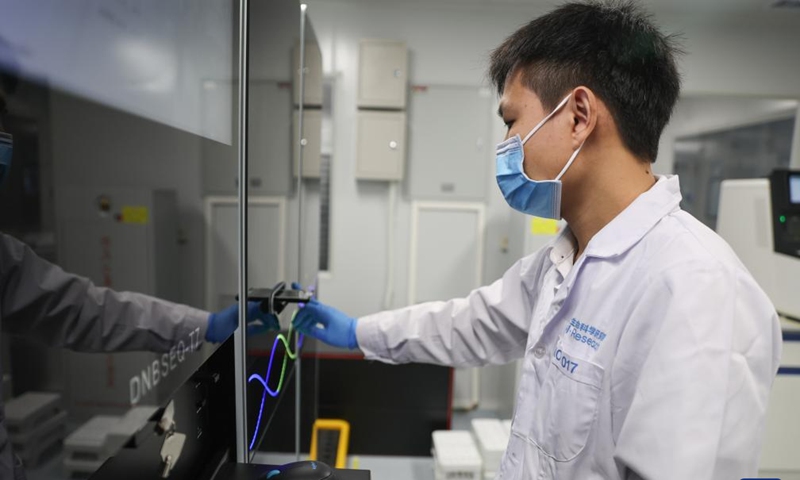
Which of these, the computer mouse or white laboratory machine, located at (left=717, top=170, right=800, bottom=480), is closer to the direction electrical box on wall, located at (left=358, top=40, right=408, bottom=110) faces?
the computer mouse

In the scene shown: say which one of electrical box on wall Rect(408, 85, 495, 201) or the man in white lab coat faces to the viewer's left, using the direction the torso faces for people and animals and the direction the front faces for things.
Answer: the man in white lab coat

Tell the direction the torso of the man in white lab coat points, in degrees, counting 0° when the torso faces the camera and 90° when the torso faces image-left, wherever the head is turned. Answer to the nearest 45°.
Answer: approximately 90°

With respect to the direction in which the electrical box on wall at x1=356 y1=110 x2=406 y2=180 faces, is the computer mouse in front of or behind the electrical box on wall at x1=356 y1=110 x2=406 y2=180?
in front

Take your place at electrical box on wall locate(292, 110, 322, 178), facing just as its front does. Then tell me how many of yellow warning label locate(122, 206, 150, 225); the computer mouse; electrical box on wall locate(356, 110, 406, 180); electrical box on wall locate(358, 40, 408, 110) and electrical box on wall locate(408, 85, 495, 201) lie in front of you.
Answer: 2

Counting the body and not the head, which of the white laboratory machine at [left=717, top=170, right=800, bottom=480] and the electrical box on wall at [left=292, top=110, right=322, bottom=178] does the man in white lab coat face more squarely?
the electrical box on wall

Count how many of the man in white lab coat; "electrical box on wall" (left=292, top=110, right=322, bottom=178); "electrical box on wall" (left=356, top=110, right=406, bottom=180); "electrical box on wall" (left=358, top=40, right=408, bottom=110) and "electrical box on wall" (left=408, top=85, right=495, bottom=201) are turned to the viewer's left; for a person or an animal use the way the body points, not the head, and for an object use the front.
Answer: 1

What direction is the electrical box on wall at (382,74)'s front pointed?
toward the camera

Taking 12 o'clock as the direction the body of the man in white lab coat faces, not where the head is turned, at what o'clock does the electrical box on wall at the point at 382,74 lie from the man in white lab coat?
The electrical box on wall is roughly at 2 o'clock from the man in white lab coat.

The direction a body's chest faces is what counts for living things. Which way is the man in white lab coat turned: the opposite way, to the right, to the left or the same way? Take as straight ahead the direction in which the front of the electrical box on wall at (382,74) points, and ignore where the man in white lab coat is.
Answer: to the right

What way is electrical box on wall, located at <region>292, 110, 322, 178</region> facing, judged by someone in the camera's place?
facing the viewer

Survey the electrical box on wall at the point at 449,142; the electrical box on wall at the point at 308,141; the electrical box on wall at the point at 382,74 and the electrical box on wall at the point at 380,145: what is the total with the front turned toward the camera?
4
